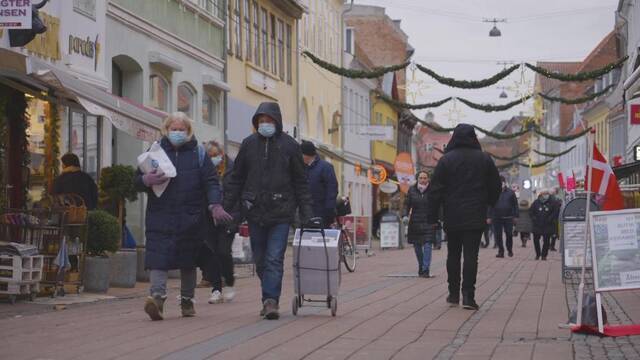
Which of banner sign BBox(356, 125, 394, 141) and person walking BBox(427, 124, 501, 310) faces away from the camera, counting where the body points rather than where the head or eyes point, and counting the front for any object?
the person walking

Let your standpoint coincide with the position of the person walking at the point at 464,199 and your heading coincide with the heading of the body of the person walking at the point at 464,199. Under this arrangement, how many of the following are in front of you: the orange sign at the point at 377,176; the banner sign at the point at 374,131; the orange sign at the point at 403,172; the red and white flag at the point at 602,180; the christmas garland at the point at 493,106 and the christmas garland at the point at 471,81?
5

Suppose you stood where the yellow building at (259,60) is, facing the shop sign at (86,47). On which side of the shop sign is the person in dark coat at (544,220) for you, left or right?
left

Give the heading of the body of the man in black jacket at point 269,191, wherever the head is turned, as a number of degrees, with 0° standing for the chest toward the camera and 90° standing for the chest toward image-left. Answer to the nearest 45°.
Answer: approximately 0°

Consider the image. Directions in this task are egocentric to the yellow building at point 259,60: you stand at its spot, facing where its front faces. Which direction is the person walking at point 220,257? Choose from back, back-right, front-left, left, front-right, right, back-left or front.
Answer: front-right

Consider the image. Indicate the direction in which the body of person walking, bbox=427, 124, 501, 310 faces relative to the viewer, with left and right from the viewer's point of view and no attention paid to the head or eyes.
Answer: facing away from the viewer
